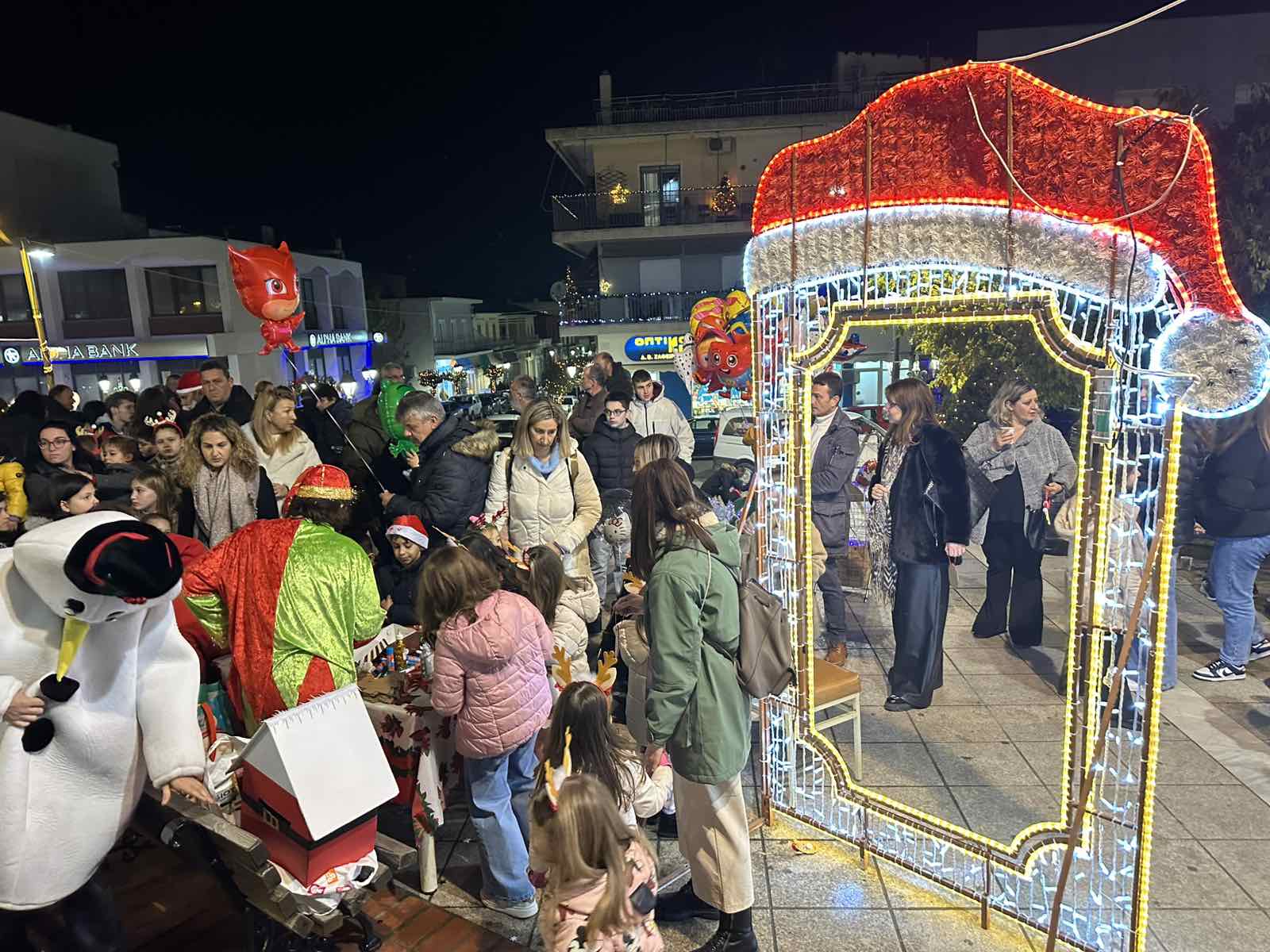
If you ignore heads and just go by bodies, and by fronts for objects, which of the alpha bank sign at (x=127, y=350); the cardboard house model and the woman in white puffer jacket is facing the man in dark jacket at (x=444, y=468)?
the alpha bank sign

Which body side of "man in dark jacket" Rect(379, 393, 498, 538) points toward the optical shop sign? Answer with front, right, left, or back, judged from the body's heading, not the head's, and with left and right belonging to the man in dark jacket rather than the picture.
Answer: right

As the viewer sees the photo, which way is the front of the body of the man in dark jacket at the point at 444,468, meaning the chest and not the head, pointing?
to the viewer's left

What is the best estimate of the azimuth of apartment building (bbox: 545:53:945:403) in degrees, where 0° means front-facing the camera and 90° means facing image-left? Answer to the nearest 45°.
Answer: approximately 0°

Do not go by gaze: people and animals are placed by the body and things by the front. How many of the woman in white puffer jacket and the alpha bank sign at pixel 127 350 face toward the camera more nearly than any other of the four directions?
2

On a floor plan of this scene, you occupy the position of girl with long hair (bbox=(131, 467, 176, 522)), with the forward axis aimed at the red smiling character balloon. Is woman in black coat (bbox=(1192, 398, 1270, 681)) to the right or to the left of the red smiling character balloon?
right

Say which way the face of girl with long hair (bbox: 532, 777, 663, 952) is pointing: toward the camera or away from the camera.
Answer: away from the camera

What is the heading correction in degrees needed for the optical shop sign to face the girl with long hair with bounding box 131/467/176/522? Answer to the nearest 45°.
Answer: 0° — it already faces them

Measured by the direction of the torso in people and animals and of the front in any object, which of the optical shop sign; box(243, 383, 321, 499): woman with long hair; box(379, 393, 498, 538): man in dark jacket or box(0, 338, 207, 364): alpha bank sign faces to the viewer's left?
the man in dark jacket

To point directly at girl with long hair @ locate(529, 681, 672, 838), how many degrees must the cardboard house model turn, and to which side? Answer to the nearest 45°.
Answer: approximately 135° to its left

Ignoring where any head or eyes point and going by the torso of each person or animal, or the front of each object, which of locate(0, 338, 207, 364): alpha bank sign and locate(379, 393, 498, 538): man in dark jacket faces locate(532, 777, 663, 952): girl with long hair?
the alpha bank sign

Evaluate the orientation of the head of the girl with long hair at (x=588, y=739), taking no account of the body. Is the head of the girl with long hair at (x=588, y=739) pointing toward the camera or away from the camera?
away from the camera

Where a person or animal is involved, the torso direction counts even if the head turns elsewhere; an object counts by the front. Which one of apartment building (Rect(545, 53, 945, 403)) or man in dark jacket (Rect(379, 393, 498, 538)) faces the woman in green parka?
the apartment building
